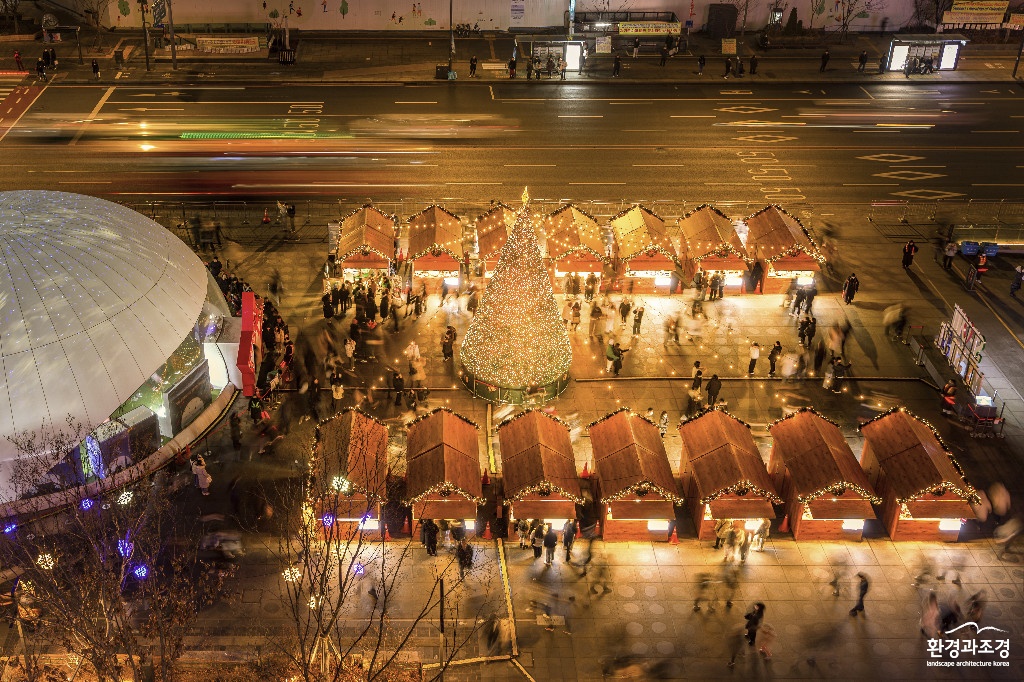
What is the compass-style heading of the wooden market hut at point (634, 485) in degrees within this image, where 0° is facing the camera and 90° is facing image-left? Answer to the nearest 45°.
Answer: approximately 0°

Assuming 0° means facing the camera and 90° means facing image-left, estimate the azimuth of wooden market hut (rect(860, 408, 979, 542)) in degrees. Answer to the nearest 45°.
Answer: approximately 0°

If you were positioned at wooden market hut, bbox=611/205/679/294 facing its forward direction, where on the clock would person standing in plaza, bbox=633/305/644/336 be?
The person standing in plaza is roughly at 12 o'clock from the wooden market hut.

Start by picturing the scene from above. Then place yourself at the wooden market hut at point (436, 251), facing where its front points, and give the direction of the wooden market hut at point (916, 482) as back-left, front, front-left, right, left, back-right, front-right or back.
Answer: front-left

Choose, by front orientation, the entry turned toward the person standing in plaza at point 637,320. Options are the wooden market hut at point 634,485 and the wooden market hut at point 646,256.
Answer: the wooden market hut at point 646,256

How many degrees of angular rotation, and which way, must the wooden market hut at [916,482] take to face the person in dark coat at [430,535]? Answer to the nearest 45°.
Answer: approximately 45° to its right

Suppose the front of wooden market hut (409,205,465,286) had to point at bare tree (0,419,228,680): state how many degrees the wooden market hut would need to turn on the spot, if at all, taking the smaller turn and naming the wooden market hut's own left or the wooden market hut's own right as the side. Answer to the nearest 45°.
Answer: approximately 45° to the wooden market hut's own right

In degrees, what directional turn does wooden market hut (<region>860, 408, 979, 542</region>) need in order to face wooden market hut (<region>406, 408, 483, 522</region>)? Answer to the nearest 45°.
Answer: approximately 45° to its right

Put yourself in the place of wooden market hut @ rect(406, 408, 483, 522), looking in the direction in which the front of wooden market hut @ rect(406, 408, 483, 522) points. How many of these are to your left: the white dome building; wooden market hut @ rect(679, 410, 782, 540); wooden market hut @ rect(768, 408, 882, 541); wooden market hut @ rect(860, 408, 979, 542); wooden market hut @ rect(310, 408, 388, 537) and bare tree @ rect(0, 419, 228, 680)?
3

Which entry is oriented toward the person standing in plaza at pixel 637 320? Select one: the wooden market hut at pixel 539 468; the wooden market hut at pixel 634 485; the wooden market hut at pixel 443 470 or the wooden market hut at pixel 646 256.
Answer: the wooden market hut at pixel 646 256

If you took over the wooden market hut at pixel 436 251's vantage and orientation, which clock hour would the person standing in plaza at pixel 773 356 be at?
The person standing in plaza is roughly at 10 o'clock from the wooden market hut.

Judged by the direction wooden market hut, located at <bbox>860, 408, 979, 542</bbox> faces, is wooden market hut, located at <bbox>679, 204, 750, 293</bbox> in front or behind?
behind
